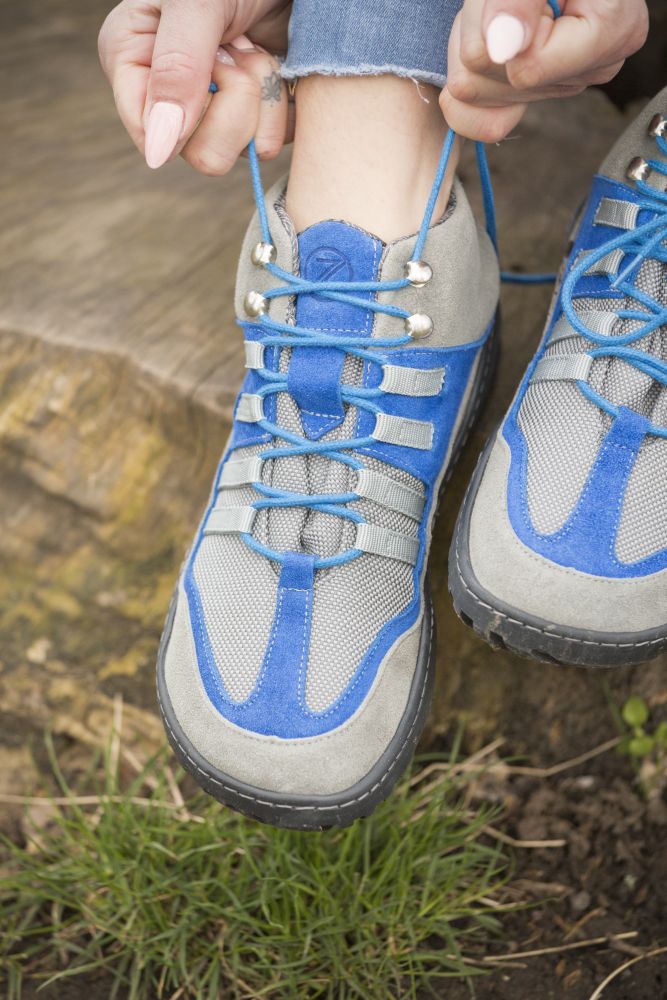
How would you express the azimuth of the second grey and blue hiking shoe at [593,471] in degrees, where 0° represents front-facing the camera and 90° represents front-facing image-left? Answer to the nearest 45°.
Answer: approximately 0°
